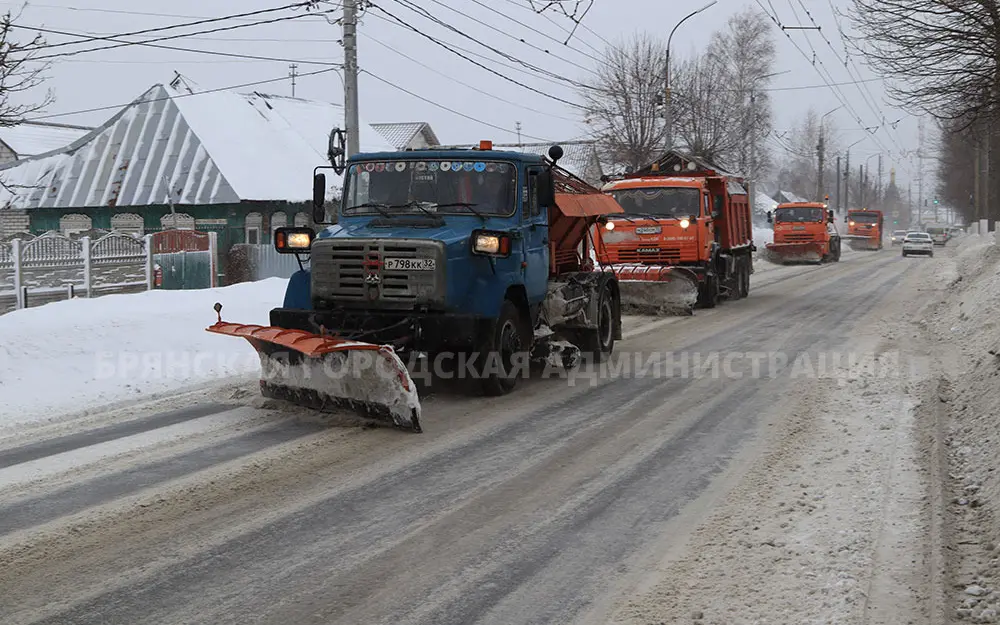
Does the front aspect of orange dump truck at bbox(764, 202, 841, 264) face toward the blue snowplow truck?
yes

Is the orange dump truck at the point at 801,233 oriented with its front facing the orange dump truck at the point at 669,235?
yes

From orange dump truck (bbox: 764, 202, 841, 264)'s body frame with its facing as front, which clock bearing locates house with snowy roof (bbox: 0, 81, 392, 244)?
The house with snowy roof is roughly at 2 o'clock from the orange dump truck.

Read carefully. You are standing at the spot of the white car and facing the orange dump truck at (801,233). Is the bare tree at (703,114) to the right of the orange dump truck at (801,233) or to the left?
right

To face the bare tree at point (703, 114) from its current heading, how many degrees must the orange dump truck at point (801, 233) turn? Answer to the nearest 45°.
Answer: approximately 135° to its right

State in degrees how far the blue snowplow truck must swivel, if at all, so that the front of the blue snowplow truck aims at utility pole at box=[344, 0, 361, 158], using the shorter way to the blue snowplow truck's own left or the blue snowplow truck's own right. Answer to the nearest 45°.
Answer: approximately 135° to the blue snowplow truck's own right

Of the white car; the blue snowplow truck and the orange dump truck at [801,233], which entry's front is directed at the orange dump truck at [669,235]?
the orange dump truck at [801,233]
